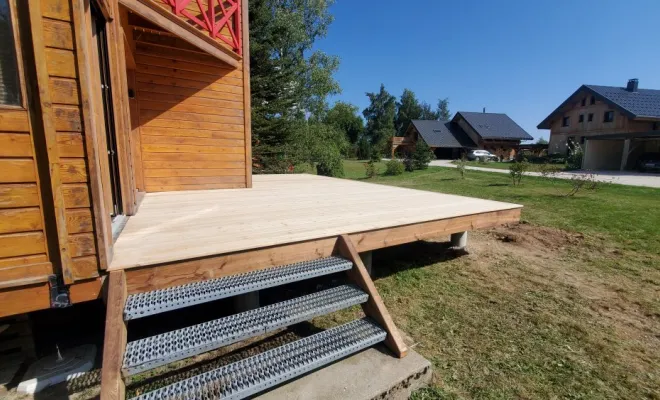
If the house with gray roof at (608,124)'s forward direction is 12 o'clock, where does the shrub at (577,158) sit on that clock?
The shrub is roughly at 11 o'clock from the house with gray roof.

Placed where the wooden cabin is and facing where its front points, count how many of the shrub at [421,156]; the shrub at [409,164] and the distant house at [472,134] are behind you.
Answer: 0

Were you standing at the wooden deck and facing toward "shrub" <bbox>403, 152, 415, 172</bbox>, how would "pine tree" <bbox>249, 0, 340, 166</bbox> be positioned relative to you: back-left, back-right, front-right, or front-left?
front-left

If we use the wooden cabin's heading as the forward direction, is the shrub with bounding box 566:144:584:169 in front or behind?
in front

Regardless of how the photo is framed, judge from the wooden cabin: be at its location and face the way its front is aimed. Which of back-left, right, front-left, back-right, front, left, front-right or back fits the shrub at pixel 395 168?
front-left

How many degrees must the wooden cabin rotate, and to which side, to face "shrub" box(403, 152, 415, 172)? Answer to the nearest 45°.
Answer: approximately 45° to its left

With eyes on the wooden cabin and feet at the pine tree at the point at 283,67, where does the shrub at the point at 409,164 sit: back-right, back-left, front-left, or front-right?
back-left

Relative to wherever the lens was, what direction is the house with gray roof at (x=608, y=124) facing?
facing the viewer and to the left of the viewer

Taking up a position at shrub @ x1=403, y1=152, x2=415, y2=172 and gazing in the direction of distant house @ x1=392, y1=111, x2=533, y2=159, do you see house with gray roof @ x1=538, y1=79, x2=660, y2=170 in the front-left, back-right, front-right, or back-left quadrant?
front-right

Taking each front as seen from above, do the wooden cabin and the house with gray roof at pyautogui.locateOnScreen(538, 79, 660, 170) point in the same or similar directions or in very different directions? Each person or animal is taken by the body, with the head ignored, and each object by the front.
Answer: very different directions

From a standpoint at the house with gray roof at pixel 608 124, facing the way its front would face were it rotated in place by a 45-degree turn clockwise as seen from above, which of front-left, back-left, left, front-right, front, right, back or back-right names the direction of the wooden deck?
left

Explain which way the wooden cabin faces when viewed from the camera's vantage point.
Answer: facing to the right of the viewer

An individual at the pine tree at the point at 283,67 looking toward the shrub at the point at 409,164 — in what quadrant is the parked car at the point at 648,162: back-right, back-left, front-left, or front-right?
front-right

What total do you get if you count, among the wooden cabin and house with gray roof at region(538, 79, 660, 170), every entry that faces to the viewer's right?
1
